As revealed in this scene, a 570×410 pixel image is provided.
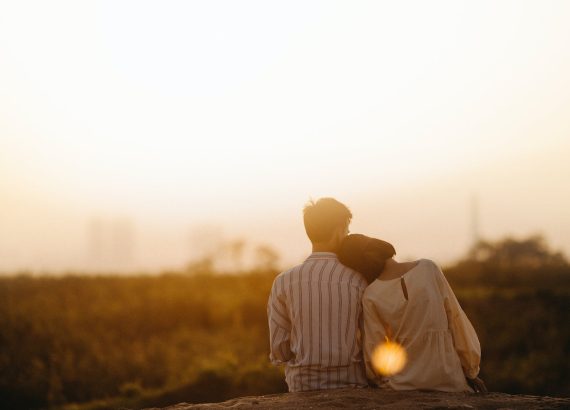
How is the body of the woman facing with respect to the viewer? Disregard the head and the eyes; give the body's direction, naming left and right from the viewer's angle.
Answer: facing away from the viewer

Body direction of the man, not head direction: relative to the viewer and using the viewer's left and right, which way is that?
facing away from the viewer

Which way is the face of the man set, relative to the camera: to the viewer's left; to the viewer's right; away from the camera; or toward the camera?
away from the camera

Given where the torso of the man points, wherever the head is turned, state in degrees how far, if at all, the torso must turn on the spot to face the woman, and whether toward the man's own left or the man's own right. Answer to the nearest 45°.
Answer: approximately 90° to the man's own right

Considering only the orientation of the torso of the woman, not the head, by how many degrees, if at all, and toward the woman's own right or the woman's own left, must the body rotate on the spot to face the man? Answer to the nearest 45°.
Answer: approximately 90° to the woman's own left

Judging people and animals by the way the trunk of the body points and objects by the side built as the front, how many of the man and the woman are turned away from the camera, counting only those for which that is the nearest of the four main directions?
2

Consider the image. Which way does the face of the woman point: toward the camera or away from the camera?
away from the camera
